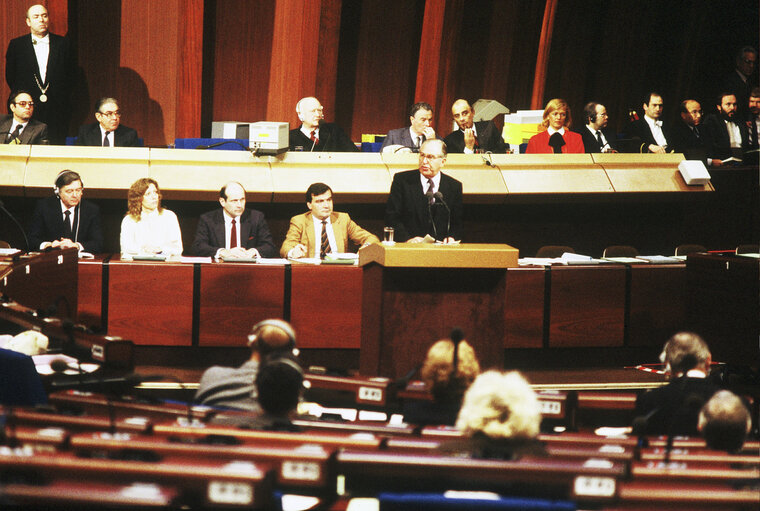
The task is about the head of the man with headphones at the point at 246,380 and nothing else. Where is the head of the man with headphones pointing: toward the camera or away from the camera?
away from the camera

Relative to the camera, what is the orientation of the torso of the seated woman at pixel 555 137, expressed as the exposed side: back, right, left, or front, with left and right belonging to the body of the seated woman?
front

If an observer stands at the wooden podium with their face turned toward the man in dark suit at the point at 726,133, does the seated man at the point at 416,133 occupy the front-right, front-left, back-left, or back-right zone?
front-left

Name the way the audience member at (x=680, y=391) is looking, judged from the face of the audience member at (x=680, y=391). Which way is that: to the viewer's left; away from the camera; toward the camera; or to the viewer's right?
away from the camera

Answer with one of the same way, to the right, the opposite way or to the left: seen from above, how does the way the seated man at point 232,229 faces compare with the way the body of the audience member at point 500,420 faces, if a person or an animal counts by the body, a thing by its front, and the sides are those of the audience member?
the opposite way

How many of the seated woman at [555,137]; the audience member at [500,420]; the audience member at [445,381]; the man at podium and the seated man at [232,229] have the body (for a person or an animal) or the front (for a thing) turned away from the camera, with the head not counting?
2

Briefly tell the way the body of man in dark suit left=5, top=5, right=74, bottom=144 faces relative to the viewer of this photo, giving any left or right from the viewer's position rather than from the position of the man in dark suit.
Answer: facing the viewer

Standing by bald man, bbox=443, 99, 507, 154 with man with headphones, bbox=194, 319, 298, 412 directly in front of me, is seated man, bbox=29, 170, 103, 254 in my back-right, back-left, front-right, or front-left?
front-right

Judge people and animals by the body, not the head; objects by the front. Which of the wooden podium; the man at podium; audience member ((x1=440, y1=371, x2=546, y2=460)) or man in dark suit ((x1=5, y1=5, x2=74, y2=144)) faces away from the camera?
the audience member

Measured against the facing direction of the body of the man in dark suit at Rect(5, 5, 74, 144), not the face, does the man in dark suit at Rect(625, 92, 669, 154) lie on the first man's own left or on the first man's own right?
on the first man's own left

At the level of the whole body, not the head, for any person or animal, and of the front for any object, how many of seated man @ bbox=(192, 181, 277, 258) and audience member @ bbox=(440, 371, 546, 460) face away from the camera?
1

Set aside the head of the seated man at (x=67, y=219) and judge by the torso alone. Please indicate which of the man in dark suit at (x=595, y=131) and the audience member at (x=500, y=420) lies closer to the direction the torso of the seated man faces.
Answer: the audience member

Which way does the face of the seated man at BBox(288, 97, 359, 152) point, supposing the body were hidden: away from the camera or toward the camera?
toward the camera

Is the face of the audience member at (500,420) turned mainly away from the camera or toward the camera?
away from the camera

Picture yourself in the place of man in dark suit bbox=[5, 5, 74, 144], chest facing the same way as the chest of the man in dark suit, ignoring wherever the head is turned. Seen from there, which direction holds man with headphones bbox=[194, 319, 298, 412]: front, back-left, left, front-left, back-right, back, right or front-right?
front

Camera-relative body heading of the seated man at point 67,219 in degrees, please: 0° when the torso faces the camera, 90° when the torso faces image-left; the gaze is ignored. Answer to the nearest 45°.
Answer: approximately 0°

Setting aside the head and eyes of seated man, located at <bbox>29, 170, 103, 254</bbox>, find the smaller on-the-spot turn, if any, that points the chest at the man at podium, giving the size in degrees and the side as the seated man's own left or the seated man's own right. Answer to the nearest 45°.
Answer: approximately 90° to the seated man's own left
